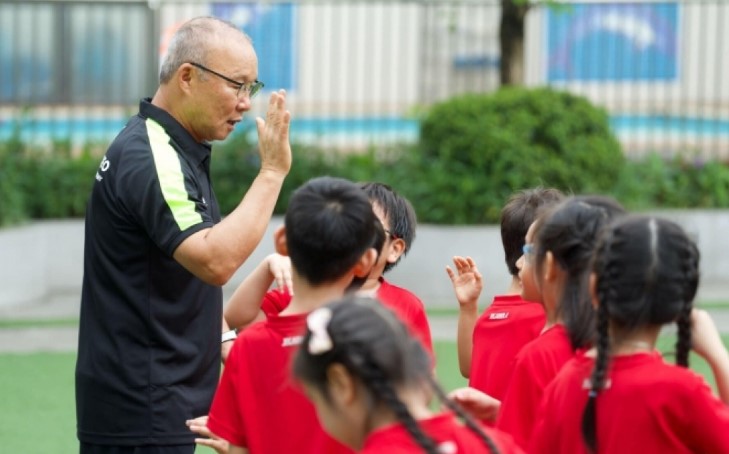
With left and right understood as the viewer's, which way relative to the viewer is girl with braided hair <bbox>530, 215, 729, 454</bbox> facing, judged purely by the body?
facing away from the viewer

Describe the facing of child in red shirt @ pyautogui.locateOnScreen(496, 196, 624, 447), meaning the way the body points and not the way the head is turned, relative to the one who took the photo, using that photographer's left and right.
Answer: facing away from the viewer and to the left of the viewer

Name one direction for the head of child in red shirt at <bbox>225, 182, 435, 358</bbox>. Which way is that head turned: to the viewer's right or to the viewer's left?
to the viewer's left

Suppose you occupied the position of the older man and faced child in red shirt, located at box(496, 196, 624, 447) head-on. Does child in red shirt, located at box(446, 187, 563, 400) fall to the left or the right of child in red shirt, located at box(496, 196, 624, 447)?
left

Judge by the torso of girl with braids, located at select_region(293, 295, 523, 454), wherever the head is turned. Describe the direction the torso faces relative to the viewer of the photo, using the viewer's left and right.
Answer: facing away from the viewer and to the left of the viewer

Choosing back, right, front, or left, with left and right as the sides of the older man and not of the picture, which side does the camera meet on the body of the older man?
right

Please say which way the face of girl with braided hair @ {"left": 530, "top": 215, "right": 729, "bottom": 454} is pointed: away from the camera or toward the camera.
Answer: away from the camera

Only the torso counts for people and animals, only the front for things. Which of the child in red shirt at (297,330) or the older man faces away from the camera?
the child in red shirt

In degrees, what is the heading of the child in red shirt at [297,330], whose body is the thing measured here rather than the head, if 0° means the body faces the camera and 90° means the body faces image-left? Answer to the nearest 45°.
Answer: approximately 180°
